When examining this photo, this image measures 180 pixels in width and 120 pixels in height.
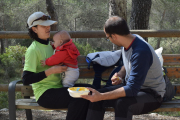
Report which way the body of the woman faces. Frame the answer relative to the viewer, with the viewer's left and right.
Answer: facing to the right of the viewer

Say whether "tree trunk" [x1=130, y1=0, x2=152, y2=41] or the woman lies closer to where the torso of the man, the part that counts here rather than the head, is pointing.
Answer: the woman

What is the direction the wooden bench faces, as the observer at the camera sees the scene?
facing the viewer

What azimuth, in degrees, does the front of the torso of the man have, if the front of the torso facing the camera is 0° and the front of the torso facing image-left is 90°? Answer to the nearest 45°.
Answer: approximately 90°

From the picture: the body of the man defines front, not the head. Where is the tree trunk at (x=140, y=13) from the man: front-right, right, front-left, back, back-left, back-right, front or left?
right

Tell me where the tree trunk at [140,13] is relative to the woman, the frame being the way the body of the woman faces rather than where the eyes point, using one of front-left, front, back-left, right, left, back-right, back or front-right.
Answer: front-left

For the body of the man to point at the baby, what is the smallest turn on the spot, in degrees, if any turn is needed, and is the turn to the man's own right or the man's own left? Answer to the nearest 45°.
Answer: approximately 45° to the man's own right
